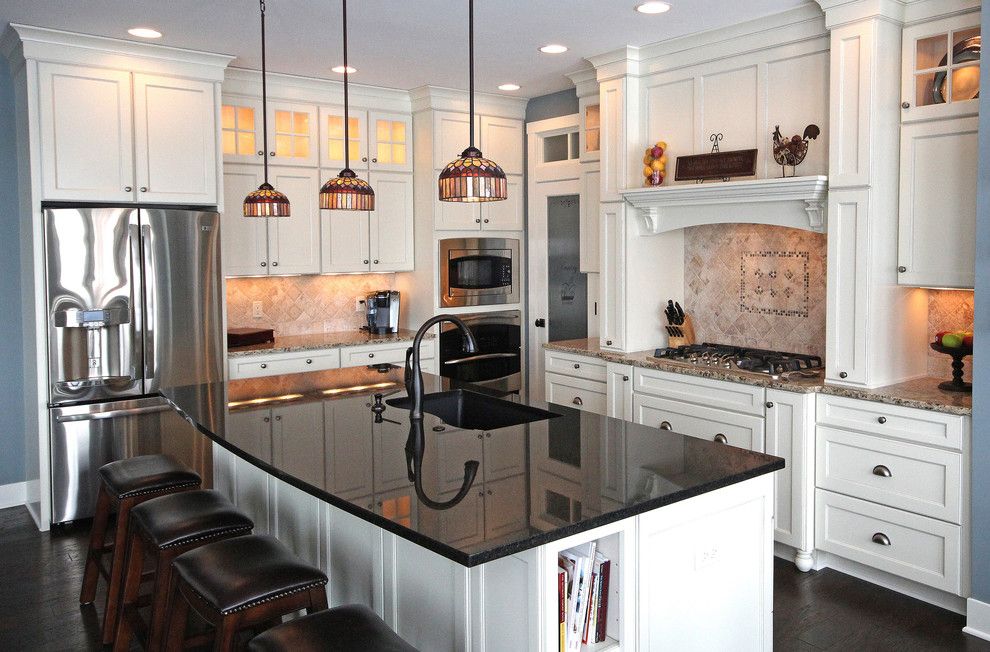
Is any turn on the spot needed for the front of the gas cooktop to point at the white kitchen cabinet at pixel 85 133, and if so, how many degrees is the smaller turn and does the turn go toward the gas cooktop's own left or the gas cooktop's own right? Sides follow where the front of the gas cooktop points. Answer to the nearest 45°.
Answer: approximately 45° to the gas cooktop's own right

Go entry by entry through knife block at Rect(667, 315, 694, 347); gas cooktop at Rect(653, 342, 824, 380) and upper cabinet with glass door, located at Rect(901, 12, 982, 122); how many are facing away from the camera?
0

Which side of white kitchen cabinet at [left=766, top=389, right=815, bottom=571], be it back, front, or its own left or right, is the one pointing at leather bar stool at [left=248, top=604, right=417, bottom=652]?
front

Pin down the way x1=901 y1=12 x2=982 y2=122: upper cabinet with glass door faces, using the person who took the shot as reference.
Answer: facing the viewer and to the left of the viewer

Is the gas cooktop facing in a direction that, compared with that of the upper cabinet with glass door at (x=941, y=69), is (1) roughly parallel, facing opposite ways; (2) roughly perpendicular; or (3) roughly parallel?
roughly parallel

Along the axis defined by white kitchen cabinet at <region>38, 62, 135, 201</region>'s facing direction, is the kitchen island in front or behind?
in front

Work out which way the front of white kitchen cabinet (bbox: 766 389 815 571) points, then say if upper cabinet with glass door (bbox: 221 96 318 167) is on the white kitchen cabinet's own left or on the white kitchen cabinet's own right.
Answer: on the white kitchen cabinet's own right

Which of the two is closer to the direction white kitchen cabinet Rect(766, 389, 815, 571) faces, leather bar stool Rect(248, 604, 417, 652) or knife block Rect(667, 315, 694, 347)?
the leather bar stool

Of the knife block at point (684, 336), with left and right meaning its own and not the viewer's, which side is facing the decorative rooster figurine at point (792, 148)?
left

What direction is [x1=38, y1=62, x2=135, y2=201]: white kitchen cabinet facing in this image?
toward the camera

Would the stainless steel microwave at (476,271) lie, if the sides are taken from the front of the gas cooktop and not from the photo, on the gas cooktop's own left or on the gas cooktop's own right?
on the gas cooktop's own right

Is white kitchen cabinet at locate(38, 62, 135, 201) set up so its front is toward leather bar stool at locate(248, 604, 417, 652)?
yes
